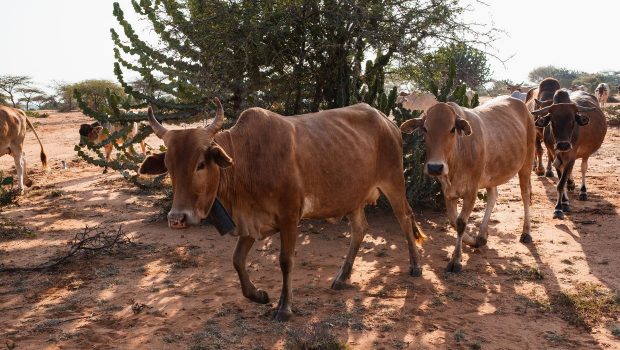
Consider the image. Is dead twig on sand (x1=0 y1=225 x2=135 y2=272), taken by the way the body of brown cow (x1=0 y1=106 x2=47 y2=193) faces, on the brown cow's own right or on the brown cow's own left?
on the brown cow's own left

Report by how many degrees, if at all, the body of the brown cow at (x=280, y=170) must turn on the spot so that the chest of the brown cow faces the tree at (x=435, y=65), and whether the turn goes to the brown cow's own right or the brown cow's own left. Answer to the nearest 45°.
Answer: approximately 180°

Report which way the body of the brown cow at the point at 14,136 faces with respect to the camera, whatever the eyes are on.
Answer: to the viewer's left

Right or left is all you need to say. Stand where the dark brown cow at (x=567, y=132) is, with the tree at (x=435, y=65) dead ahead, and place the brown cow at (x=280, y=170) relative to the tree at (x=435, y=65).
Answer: left

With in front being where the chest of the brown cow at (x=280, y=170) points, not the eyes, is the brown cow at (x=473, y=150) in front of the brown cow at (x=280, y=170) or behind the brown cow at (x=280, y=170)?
behind

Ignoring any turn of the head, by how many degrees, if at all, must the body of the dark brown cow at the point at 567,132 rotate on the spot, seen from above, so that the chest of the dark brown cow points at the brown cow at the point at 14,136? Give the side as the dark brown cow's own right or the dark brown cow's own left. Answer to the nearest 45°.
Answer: approximately 45° to the dark brown cow's own right
